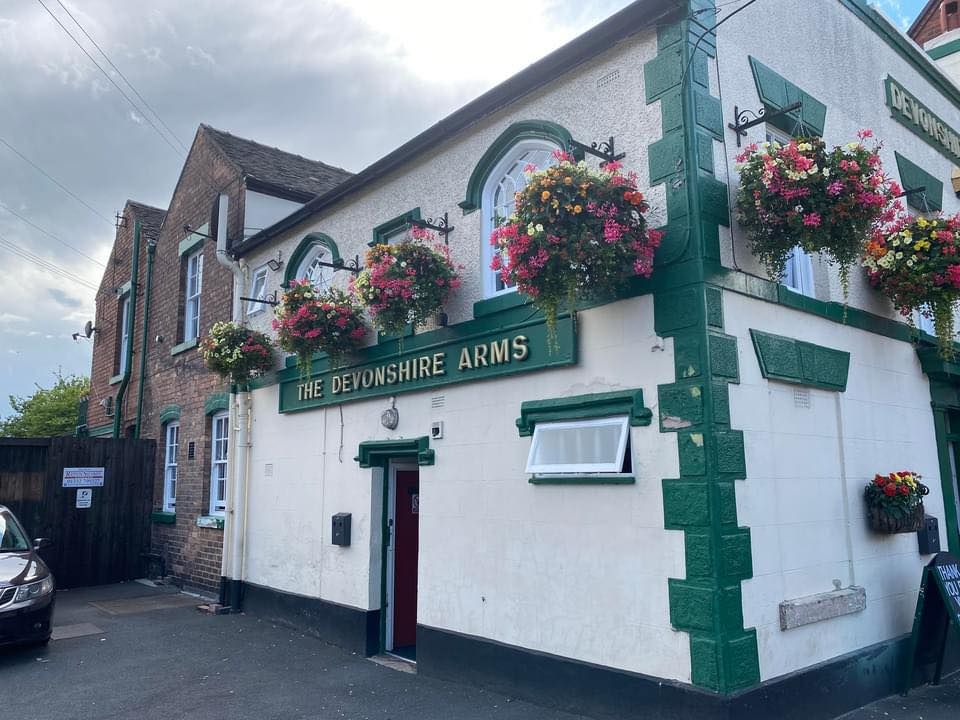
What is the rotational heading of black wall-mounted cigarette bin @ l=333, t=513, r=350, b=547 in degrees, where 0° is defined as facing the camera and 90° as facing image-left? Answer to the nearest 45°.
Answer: approximately 45°

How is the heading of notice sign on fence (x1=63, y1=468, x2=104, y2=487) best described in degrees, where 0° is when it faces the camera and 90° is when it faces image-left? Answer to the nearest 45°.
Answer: approximately 0°

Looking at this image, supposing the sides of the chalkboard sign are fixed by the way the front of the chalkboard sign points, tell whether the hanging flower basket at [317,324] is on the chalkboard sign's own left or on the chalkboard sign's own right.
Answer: on the chalkboard sign's own right

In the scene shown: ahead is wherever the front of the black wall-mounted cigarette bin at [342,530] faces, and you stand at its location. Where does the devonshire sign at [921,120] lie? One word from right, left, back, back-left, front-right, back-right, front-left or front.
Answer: back-left

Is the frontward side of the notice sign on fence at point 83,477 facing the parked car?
yes

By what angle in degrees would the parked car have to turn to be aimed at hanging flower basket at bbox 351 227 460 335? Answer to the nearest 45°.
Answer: approximately 45° to its left

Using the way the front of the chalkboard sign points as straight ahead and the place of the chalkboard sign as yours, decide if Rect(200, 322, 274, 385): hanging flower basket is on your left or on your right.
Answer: on your right

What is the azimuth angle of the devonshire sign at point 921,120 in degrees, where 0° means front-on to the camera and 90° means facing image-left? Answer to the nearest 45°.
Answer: approximately 315°
